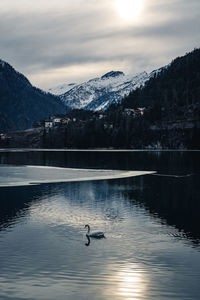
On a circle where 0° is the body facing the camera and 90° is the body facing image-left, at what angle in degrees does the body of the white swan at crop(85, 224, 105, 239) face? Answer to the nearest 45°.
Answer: approximately 90°
